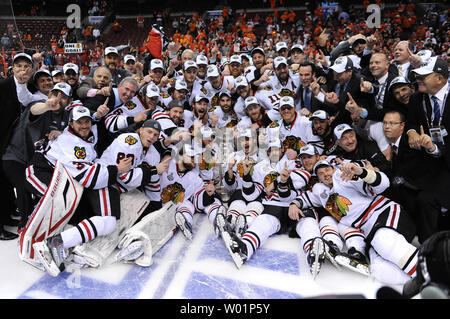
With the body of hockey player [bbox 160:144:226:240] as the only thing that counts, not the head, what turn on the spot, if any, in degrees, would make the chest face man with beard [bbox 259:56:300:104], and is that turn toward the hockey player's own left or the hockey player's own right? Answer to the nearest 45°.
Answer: approximately 135° to the hockey player's own left

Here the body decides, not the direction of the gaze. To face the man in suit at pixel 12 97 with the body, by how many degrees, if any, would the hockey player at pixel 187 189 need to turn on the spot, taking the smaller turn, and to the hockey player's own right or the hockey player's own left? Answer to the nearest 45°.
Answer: approximately 90° to the hockey player's own right

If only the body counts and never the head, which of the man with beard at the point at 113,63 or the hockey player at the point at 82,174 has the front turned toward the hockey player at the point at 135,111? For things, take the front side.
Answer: the man with beard

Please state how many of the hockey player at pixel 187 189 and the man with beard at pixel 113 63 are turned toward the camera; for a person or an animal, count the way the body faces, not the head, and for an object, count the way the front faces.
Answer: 2

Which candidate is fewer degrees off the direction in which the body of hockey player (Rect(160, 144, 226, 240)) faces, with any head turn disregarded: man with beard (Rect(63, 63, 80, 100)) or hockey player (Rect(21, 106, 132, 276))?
the hockey player

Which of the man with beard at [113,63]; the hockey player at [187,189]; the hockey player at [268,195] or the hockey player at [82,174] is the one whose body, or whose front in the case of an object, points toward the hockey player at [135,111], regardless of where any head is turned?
the man with beard

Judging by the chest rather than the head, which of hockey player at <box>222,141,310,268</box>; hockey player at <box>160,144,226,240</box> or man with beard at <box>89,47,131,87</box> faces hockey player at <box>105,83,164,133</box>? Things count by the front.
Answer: the man with beard

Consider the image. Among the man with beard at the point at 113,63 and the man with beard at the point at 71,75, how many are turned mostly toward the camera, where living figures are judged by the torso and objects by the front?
2

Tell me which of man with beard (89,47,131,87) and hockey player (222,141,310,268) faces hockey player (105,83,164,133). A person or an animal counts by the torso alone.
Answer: the man with beard
